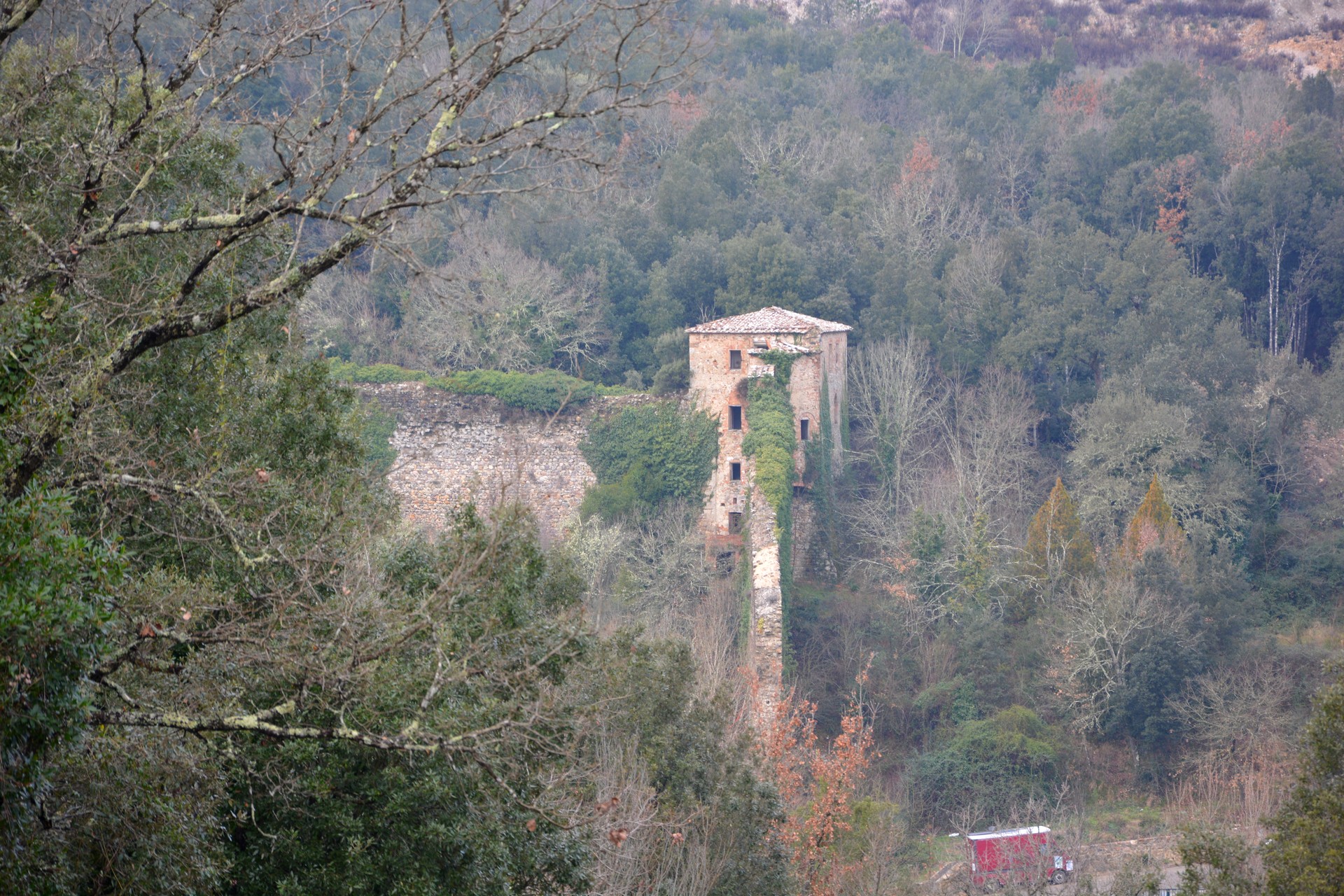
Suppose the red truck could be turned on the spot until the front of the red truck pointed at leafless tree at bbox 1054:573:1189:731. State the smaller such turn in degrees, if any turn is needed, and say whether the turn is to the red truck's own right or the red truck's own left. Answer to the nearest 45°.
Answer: approximately 90° to the red truck's own left

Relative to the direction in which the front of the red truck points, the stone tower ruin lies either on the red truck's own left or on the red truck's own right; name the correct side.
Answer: on the red truck's own left

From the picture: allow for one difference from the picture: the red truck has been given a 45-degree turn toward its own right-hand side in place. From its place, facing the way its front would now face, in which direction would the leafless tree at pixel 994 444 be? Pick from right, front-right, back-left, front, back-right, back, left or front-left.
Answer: back-left

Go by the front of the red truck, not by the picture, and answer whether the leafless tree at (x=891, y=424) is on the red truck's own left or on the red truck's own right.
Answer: on the red truck's own left

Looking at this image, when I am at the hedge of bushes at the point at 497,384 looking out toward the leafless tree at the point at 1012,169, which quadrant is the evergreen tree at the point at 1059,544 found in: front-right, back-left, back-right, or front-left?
front-right

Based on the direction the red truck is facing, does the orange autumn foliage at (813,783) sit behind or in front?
behind

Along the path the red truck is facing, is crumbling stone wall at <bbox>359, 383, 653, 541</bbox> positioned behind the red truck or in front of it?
behind

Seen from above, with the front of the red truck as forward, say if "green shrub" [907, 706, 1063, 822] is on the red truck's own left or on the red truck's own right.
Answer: on the red truck's own left

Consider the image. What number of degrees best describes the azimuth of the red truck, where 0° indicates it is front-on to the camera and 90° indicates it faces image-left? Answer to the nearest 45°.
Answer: approximately 270°

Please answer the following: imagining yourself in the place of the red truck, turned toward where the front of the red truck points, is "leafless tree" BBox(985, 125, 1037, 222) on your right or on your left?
on your left

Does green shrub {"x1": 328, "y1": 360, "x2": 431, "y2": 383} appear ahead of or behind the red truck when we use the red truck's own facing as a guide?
behind

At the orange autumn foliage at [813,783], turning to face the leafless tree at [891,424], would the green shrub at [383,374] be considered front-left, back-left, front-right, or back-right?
front-left

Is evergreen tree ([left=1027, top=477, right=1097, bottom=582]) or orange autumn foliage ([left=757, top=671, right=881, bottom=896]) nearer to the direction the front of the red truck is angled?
the evergreen tree

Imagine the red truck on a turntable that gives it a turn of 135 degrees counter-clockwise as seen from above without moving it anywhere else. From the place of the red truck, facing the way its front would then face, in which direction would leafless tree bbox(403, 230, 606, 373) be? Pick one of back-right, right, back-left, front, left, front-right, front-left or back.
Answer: front
